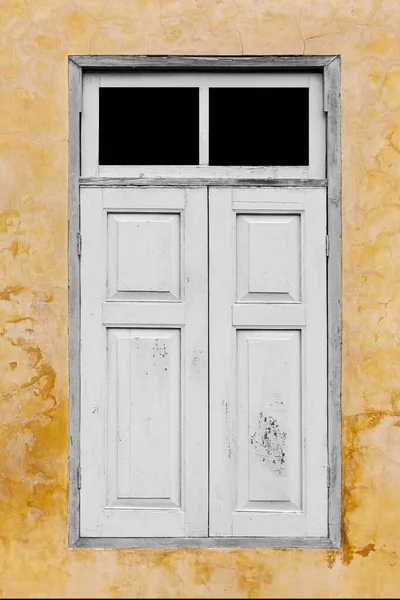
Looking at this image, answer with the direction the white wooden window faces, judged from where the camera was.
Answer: facing the viewer
